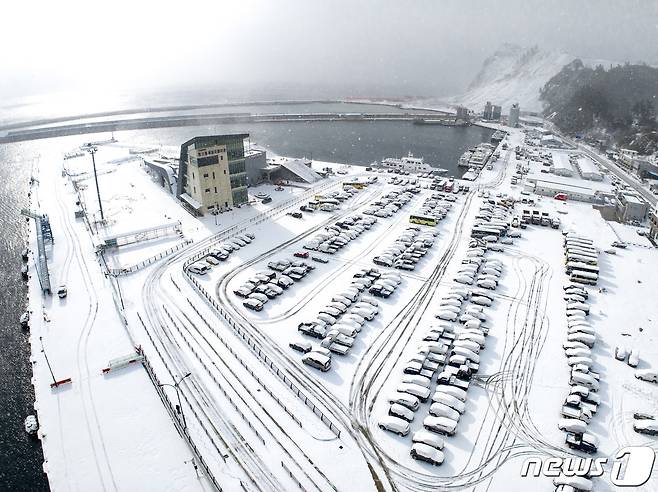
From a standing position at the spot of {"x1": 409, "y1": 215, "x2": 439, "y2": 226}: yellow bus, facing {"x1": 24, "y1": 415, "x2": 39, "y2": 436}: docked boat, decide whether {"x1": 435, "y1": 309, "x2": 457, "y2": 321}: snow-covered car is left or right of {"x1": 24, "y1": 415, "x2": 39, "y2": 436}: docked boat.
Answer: left

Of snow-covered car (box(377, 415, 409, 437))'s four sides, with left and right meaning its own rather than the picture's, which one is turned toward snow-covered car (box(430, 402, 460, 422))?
back
